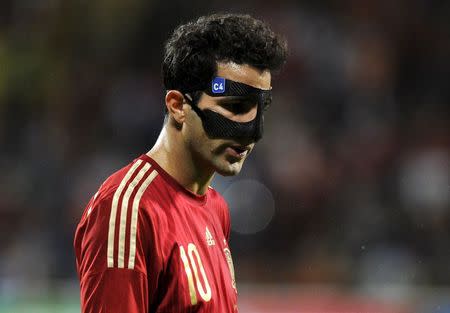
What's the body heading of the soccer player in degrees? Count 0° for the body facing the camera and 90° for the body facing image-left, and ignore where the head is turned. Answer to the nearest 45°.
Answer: approximately 315°
